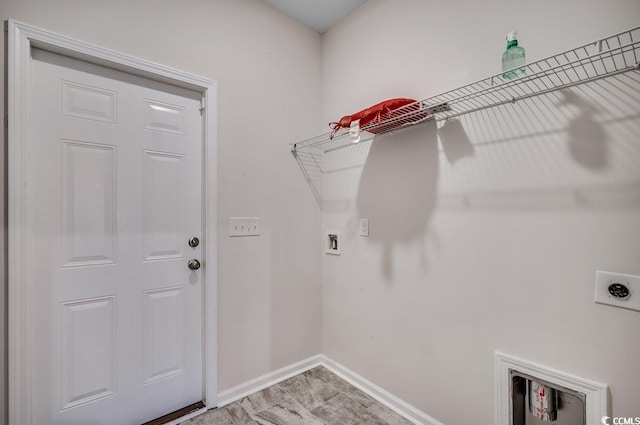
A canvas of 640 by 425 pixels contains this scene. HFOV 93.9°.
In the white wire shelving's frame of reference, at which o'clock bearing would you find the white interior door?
The white interior door is roughly at 1 o'clock from the white wire shelving.

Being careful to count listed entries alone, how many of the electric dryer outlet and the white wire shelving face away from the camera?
0

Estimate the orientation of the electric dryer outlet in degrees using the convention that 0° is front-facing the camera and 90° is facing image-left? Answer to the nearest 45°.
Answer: approximately 0°

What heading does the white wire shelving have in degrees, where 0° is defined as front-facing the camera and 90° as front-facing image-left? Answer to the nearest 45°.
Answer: approximately 45°

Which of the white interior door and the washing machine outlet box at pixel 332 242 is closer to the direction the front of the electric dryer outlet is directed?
the white interior door

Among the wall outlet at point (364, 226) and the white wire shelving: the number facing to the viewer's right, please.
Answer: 0

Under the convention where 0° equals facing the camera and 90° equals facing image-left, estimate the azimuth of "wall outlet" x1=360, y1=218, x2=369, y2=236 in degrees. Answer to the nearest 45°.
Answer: approximately 45°

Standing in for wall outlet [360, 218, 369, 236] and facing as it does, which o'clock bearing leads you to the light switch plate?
The light switch plate is roughly at 1 o'clock from the wall outlet.
